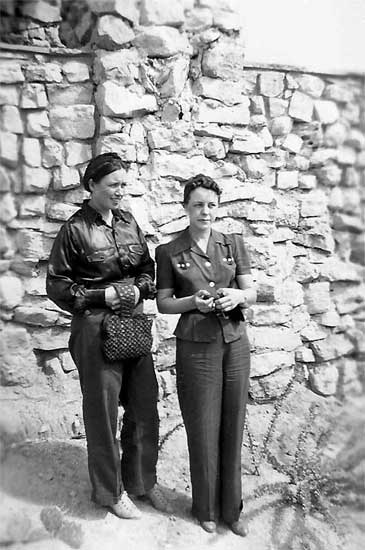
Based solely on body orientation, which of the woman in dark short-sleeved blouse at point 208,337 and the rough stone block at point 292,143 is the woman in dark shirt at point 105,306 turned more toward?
the woman in dark short-sleeved blouse

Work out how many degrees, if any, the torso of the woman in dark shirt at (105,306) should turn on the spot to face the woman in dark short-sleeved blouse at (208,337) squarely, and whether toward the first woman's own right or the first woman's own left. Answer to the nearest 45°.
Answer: approximately 45° to the first woman's own left

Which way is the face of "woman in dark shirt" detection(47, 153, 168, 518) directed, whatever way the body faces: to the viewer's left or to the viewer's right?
to the viewer's right

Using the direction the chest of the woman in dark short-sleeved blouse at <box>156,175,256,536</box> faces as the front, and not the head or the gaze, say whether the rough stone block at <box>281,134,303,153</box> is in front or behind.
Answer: behind

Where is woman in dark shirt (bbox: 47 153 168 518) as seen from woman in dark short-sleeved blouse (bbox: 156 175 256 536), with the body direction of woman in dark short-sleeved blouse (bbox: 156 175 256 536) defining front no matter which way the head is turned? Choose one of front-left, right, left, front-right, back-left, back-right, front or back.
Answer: right

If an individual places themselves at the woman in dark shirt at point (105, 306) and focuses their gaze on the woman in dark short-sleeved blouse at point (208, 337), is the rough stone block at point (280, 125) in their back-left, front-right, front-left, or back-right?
front-left

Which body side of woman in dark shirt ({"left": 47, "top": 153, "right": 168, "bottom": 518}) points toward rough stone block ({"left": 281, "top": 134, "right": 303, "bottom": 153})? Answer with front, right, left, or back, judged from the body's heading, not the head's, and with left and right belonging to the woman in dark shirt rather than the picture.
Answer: left

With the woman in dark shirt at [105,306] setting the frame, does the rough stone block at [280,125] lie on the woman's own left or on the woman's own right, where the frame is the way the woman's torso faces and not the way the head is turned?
on the woman's own left

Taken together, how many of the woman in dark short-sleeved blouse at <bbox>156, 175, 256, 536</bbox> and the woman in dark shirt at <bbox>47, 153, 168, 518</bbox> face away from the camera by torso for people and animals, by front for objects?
0

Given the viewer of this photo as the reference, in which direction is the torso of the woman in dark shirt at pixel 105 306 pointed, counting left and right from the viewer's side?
facing the viewer and to the right of the viewer

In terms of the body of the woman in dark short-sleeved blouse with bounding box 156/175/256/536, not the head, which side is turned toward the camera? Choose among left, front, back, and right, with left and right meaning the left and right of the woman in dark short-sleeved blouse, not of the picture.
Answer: front
